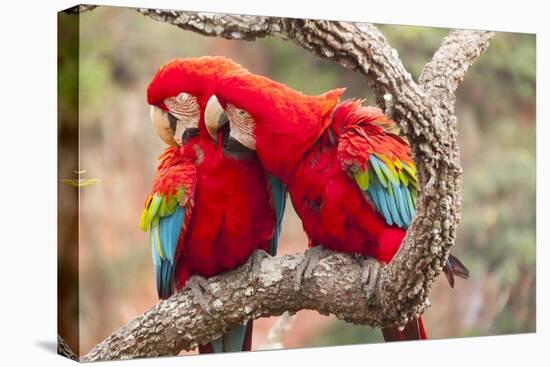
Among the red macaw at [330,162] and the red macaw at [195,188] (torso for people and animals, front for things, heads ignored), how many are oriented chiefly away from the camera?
0

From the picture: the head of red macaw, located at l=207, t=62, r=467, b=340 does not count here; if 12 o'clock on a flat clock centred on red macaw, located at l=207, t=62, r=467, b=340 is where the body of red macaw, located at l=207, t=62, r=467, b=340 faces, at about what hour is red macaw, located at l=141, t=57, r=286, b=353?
red macaw, located at l=141, t=57, r=286, b=353 is roughly at 1 o'clock from red macaw, located at l=207, t=62, r=467, b=340.

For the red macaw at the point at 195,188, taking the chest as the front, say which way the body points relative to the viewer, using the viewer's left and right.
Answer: facing the viewer

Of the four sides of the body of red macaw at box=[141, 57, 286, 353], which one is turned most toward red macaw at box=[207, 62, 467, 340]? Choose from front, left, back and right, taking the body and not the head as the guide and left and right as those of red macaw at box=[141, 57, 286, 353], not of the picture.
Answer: left

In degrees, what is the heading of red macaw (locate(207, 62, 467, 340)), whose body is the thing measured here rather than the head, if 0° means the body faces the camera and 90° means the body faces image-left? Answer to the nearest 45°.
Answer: approximately 45°
